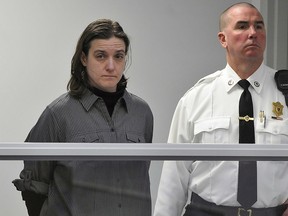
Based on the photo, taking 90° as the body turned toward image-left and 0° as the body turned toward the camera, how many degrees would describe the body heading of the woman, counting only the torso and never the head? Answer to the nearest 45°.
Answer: approximately 315°
